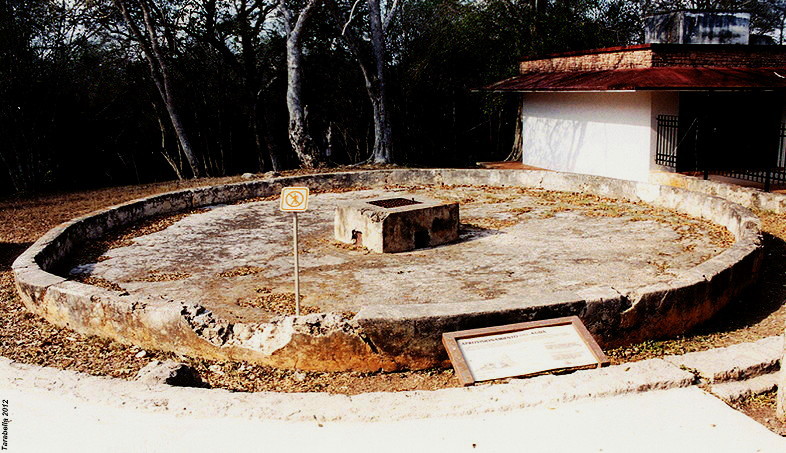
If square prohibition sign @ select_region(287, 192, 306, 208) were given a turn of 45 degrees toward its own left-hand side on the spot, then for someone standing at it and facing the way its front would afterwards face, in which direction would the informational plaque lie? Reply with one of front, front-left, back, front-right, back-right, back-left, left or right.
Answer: front

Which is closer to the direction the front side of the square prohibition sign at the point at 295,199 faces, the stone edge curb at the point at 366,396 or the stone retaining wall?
the stone edge curb

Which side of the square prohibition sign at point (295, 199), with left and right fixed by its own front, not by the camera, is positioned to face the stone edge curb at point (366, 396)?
front

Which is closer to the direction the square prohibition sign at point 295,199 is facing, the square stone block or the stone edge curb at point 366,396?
the stone edge curb

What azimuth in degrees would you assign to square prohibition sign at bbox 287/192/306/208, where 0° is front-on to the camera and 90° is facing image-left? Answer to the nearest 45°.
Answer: approximately 0°

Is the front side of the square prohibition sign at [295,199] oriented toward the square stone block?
no
